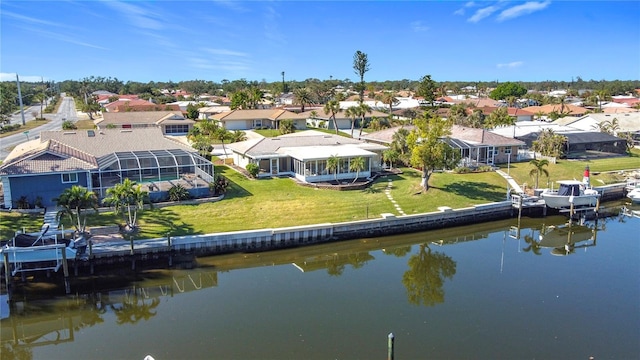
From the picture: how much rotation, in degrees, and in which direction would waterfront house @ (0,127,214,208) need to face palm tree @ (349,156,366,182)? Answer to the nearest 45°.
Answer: approximately 90° to its right

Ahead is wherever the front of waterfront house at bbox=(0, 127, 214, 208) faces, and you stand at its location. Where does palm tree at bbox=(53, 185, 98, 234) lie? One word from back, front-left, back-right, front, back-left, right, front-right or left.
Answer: back

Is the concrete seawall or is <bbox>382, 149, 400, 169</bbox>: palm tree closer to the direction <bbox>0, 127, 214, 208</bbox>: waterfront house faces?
the palm tree

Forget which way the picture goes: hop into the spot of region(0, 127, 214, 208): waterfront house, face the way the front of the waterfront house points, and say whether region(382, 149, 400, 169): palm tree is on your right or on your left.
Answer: on your right

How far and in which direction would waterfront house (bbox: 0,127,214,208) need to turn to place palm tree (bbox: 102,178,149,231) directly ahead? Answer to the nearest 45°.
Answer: approximately 180°

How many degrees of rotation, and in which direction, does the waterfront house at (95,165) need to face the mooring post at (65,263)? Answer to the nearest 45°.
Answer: approximately 180°

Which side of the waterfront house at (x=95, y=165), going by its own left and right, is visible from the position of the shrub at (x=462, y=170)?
right

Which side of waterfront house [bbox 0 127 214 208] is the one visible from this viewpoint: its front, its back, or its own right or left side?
back

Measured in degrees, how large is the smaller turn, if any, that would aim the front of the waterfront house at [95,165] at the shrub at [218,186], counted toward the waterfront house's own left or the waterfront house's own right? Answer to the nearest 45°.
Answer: approximately 90° to the waterfront house's own right
